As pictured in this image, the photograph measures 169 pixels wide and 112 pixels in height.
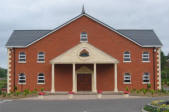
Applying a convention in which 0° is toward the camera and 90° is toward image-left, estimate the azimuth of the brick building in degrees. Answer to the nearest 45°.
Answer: approximately 0°
